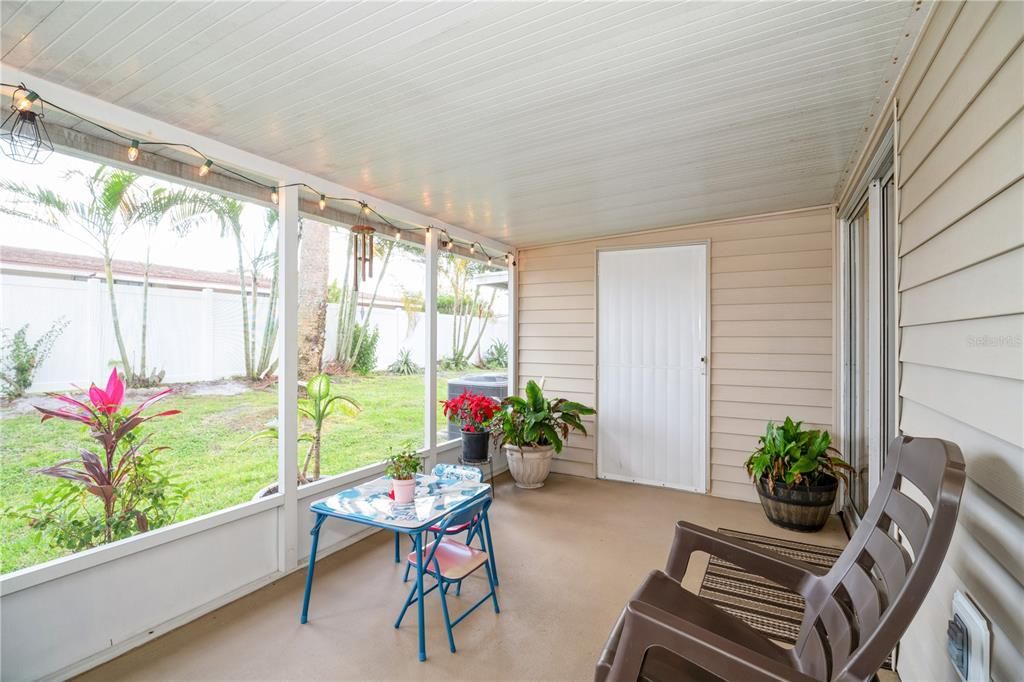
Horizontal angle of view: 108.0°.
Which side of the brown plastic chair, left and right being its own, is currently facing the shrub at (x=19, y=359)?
front

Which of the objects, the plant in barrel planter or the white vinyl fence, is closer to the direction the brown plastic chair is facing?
the white vinyl fence

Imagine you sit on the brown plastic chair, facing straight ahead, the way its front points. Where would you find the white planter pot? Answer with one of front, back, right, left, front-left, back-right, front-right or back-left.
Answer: front-right

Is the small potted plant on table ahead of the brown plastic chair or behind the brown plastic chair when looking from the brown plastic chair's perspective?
ahead

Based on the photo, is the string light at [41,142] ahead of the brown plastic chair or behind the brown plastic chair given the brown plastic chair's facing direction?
ahead

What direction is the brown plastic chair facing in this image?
to the viewer's left

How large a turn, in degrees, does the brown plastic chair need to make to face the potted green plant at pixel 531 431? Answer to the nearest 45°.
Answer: approximately 45° to its right

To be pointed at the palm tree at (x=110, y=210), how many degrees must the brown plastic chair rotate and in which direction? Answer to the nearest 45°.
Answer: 0° — it already faces it

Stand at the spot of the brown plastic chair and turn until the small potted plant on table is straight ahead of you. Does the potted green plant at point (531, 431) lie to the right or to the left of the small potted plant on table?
right

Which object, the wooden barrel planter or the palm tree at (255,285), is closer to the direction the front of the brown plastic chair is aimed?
the palm tree

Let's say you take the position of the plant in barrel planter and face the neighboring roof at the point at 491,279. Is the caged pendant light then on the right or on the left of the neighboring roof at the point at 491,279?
left

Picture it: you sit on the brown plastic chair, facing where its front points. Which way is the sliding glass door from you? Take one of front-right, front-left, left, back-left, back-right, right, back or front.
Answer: right
